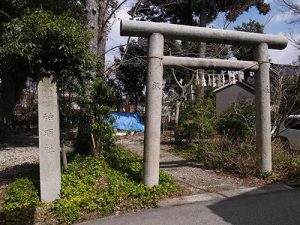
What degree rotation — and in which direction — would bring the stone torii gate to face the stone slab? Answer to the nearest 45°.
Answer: approximately 90° to its right

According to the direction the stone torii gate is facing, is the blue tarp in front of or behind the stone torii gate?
behind

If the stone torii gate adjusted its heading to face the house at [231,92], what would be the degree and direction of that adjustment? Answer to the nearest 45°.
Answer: approximately 135° to its left

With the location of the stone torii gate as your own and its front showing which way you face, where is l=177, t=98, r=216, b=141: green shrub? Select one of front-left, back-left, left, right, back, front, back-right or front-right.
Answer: back-left

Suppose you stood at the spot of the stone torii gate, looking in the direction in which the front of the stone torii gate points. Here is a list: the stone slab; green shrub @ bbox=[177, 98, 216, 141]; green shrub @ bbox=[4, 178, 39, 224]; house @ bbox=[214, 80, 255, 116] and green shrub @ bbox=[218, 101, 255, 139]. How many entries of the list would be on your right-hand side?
2

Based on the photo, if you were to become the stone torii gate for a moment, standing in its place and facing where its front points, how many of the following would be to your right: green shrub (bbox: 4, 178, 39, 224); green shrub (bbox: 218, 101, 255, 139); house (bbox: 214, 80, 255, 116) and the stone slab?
2

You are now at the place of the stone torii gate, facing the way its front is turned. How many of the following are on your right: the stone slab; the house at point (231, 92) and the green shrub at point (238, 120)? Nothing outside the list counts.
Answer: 1

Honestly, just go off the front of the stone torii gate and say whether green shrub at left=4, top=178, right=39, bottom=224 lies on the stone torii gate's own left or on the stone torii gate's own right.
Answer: on the stone torii gate's own right

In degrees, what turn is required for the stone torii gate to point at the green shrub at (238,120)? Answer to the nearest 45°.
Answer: approximately 135° to its left

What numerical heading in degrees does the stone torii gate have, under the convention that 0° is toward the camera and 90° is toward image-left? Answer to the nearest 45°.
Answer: approximately 315°

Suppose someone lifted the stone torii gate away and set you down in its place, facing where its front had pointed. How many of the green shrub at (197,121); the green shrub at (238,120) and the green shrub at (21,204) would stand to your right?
1
